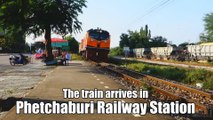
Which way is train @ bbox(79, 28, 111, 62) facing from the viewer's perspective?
toward the camera

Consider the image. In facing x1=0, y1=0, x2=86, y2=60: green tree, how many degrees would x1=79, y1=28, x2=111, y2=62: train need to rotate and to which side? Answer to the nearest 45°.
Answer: approximately 45° to its right

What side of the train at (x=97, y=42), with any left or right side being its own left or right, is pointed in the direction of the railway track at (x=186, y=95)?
front
